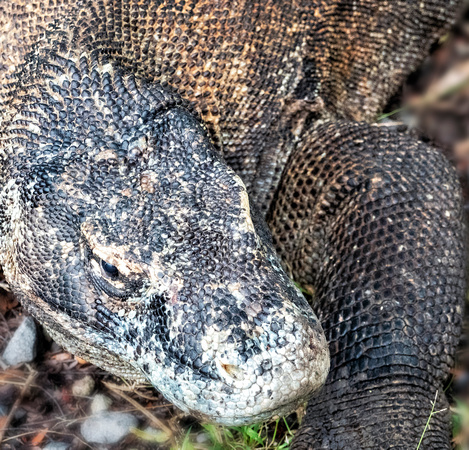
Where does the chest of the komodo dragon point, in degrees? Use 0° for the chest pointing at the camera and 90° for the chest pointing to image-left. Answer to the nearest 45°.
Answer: approximately 315°
